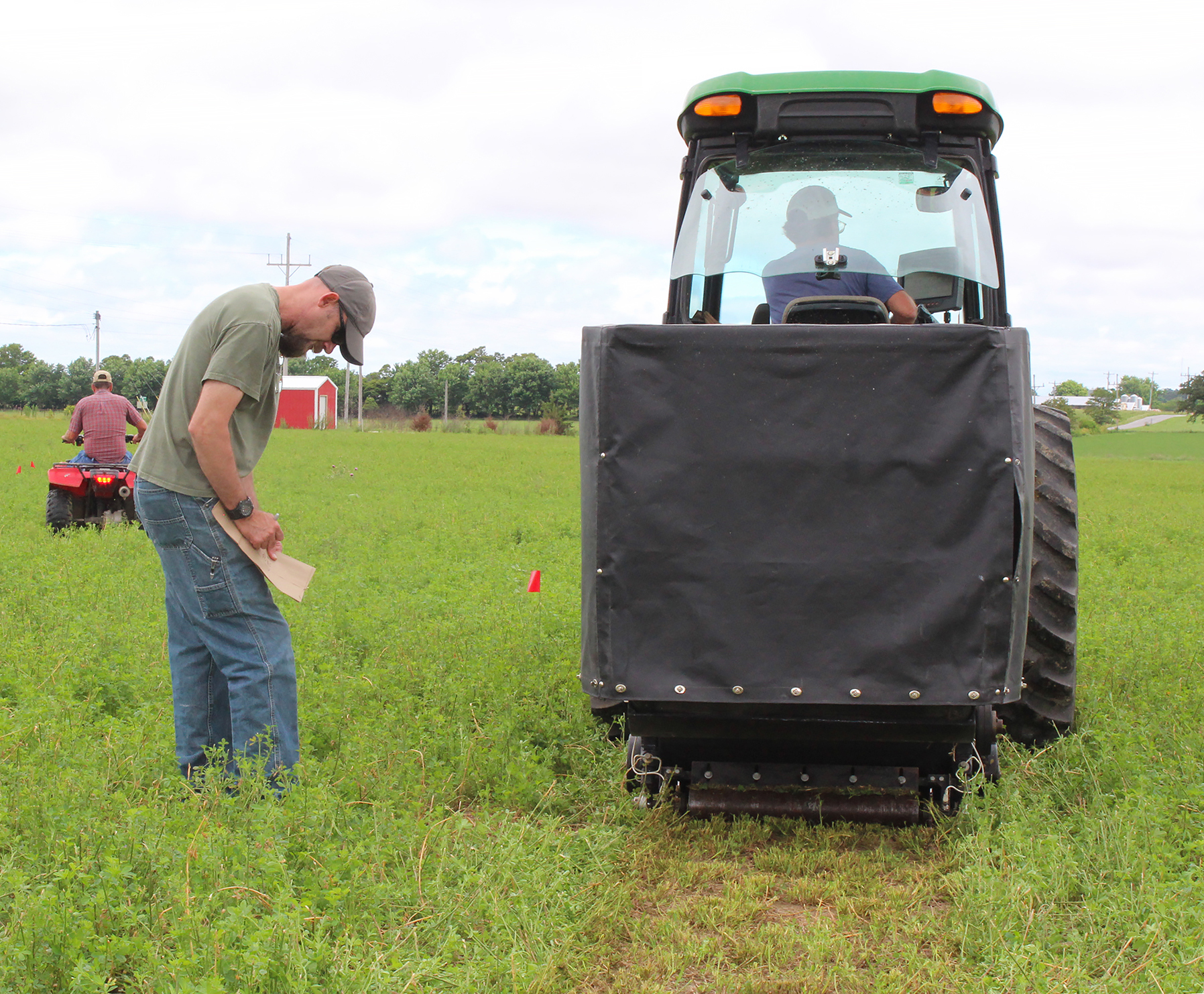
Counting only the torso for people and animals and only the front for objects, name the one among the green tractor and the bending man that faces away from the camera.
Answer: the green tractor

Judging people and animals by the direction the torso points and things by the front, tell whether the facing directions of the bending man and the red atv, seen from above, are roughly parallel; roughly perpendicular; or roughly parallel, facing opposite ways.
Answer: roughly perpendicular

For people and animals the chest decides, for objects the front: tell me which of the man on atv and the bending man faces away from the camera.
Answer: the man on atv

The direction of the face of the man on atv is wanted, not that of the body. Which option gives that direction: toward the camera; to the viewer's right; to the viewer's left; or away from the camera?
away from the camera

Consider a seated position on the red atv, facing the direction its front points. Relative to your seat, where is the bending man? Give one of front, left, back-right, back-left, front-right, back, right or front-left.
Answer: back

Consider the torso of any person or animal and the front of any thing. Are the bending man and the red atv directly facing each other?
no

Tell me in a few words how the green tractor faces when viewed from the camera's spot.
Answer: facing away from the viewer

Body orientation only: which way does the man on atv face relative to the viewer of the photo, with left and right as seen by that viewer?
facing away from the viewer

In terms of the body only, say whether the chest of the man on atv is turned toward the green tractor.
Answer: no

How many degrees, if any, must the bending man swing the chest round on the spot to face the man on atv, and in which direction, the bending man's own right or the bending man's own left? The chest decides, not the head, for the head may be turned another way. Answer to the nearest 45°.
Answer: approximately 90° to the bending man's own left

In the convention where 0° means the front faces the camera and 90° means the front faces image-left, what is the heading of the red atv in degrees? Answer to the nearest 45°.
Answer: approximately 180°

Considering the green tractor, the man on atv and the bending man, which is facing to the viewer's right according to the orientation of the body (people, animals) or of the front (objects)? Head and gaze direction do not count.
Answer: the bending man

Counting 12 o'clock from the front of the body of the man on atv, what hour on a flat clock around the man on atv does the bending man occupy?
The bending man is roughly at 6 o'clock from the man on atv.

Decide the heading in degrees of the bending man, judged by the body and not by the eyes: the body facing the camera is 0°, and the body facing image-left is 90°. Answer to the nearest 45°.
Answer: approximately 270°

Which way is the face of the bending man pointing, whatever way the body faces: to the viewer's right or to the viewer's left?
to the viewer's right

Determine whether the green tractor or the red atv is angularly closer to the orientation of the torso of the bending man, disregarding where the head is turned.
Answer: the green tractor

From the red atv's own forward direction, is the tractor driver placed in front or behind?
behind

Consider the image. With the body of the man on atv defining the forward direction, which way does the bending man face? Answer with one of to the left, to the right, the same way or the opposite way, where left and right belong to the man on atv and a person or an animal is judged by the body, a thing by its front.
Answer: to the right
